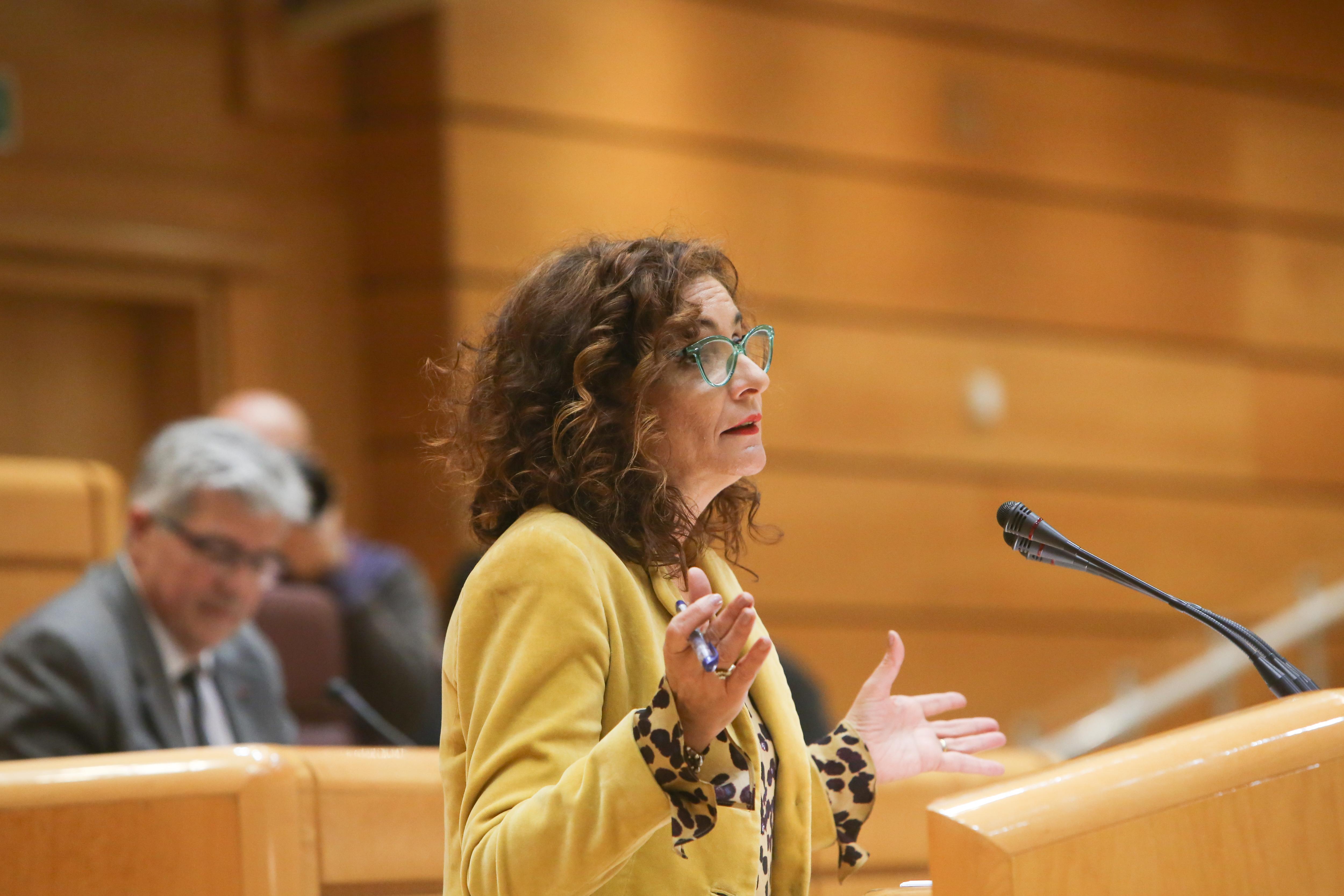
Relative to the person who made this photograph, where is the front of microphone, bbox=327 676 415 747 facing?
facing to the left of the viewer

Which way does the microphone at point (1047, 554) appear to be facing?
to the viewer's left

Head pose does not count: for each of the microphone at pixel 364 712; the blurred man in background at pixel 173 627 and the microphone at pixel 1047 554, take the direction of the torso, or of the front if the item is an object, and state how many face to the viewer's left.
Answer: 2

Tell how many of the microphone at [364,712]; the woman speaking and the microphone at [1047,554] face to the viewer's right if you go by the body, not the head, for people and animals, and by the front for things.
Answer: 1

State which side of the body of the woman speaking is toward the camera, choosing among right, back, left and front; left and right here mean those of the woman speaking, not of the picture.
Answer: right

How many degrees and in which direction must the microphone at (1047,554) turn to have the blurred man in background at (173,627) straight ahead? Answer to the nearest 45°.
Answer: approximately 45° to its right

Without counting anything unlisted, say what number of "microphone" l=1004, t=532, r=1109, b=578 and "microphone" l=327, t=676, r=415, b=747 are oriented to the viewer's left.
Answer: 2

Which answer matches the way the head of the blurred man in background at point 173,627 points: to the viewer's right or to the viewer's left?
to the viewer's right

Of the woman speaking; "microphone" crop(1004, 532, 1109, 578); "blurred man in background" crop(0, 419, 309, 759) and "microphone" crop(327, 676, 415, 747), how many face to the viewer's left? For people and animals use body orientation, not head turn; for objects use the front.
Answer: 2

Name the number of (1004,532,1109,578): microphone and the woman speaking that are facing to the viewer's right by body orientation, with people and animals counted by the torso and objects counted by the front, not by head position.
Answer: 1

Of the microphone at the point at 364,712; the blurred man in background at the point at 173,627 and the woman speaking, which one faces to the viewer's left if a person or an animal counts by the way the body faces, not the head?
the microphone

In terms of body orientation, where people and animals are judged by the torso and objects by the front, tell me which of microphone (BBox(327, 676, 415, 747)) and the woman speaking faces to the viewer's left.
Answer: the microphone

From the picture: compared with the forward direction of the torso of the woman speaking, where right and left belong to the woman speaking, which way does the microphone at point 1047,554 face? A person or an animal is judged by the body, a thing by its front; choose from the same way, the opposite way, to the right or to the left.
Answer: the opposite way
